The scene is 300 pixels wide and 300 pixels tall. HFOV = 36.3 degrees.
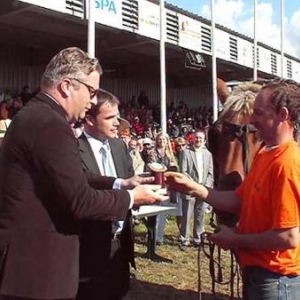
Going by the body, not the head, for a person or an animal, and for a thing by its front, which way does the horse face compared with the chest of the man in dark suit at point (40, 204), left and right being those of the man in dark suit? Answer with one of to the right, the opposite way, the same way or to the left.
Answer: to the right

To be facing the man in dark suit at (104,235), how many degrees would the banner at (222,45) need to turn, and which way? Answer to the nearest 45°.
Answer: approximately 45° to its right

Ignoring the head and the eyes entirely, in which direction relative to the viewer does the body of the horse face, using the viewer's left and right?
facing the viewer

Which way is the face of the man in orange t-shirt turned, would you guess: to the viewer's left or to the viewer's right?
to the viewer's left

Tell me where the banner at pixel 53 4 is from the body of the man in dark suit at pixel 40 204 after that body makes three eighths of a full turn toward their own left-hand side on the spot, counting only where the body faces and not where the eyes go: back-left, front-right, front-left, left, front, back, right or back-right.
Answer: front-right

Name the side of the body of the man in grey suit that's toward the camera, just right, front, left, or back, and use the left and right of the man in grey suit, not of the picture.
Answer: front

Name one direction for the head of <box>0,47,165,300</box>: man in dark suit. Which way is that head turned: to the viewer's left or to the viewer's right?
to the viewer's right

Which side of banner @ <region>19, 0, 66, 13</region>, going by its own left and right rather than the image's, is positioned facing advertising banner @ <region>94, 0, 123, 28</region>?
left

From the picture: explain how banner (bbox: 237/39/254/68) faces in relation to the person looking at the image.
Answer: facing the viewer and to the right of the viewer

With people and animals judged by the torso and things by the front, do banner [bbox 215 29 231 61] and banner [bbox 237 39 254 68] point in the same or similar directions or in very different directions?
same or similar directions

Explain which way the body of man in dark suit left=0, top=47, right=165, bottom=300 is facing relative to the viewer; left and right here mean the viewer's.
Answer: facing to the right of the viewer

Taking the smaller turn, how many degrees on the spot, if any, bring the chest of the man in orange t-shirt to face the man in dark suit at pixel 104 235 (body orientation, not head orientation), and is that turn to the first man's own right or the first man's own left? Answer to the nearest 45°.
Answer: approximately 45° to the first man's own right

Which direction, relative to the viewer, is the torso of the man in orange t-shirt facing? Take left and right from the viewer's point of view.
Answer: facing to the left of the viewer

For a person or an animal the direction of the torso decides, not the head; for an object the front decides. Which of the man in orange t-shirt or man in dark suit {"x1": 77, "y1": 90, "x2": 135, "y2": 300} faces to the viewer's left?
the man in orange t-shirt
